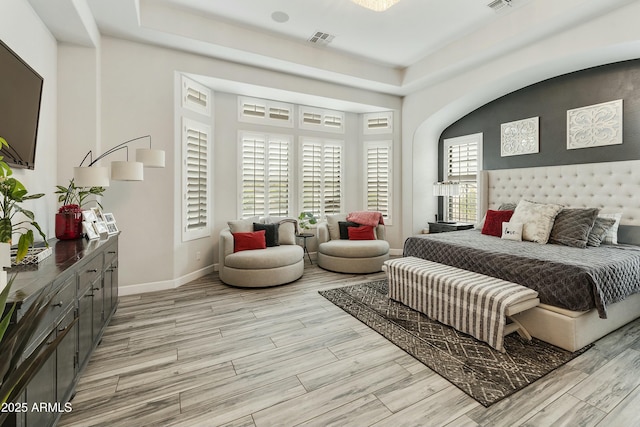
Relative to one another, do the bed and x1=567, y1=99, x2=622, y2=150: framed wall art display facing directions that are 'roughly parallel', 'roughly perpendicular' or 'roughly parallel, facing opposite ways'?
roughly parallel

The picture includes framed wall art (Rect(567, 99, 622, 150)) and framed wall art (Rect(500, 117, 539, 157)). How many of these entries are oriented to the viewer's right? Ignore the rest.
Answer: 0

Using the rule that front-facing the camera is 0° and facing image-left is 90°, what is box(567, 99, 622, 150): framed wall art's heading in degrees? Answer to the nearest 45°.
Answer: approximately 45°

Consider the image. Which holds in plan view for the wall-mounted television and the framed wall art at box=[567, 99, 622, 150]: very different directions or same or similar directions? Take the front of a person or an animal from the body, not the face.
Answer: very different directions

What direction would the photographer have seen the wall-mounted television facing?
facing the viewer and to the right of the viewer

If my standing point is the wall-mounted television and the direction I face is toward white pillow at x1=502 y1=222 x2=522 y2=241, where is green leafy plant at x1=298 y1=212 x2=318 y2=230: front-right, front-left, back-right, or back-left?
front-left

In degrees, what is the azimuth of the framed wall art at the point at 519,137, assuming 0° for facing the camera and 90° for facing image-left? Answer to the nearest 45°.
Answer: approximately 45°

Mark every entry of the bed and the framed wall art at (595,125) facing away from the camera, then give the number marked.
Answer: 0

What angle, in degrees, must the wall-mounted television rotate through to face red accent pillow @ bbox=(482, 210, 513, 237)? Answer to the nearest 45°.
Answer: approximately 45° to its left

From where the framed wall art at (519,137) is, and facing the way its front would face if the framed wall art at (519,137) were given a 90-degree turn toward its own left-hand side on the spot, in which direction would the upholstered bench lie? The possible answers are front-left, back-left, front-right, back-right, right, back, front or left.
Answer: front-right

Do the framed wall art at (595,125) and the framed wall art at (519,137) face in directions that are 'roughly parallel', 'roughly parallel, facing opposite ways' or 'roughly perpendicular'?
roughly parallel

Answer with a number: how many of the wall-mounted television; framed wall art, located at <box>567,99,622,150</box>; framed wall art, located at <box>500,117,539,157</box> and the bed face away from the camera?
0

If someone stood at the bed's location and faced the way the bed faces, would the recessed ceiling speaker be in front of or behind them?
in front

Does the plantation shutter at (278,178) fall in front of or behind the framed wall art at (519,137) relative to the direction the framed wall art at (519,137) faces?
in front

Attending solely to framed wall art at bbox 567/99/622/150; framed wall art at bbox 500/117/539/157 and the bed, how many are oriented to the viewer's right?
0

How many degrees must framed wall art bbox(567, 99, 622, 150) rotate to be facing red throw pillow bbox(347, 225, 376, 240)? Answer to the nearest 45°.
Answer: approximately 45° to its right

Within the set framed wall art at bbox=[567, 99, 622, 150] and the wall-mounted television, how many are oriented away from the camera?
0

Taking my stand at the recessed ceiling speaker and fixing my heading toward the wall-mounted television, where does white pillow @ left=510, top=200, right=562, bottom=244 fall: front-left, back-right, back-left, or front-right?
back-left
